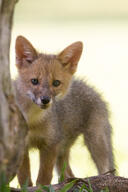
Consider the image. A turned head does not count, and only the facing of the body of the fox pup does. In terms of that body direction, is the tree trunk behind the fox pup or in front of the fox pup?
in front

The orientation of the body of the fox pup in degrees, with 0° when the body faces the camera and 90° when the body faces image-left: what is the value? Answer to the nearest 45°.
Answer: approximately 45°
